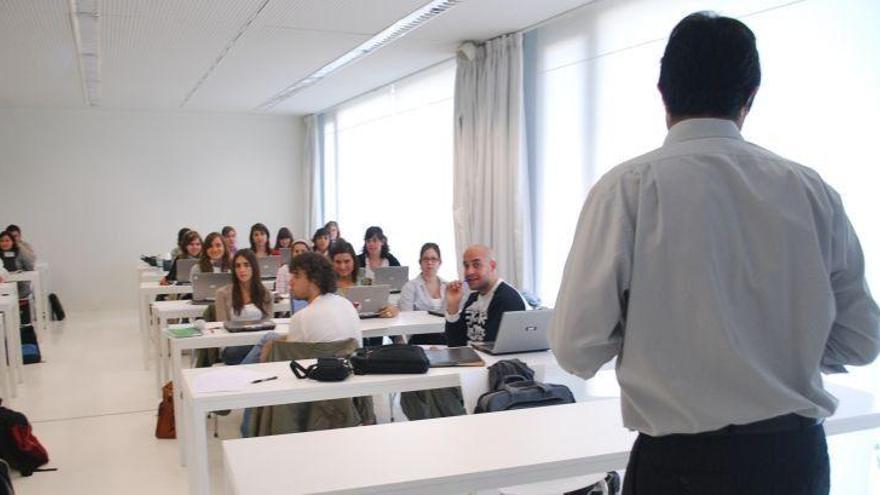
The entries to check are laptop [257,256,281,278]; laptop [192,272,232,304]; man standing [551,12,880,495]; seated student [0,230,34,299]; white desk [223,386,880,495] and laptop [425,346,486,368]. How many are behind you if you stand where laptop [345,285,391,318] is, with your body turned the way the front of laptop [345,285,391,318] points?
3

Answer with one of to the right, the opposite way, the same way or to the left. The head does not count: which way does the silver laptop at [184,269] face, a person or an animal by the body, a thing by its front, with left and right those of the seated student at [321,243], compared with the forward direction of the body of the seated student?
the opposite way

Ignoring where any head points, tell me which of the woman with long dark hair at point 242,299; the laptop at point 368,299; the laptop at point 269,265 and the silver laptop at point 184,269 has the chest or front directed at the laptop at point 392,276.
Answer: the laptop at point 368,299

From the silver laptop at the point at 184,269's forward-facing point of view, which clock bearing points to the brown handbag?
The brown handbag is roughly at 6 o'clock from the silver laptop.

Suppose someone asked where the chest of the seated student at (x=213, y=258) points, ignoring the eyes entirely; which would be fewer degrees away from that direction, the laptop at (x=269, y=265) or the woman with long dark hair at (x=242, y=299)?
the woman with long dark hair

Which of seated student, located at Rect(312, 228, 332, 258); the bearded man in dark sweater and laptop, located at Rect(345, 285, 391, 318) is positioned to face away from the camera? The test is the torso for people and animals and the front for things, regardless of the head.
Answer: the laptop

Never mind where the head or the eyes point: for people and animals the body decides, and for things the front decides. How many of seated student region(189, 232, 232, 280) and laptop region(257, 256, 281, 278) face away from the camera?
1

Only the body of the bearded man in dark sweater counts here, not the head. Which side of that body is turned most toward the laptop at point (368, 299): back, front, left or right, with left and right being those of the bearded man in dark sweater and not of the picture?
right

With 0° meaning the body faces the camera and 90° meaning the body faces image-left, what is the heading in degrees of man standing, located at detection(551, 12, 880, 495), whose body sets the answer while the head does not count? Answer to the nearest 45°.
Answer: approximately 180°

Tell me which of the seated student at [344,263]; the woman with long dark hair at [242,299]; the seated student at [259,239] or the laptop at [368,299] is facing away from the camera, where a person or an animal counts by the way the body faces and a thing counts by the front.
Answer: the laptop

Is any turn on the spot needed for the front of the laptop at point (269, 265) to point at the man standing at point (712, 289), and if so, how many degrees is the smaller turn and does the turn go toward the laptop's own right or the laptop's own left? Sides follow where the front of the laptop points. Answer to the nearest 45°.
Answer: approximately 180°
